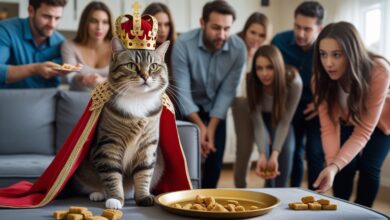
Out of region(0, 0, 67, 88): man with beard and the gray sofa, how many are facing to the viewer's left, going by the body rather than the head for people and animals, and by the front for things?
0

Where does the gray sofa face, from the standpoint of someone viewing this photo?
facing the viewer

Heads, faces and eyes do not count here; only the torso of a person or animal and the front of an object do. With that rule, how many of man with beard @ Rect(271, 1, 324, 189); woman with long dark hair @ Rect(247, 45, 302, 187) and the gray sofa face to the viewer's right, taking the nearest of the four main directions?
0

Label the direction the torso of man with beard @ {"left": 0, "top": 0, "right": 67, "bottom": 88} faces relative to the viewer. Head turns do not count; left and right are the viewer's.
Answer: facing the viewer and to the right of the viewer

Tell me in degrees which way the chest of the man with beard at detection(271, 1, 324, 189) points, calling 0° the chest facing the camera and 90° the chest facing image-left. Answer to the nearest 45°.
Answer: approximately 45°

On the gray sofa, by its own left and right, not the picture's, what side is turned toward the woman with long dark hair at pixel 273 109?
left

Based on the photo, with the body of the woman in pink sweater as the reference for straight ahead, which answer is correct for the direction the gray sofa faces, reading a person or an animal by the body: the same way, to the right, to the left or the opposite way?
to the left

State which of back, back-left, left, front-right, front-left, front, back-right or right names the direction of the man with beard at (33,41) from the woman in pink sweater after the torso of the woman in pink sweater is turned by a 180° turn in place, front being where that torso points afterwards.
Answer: back-left

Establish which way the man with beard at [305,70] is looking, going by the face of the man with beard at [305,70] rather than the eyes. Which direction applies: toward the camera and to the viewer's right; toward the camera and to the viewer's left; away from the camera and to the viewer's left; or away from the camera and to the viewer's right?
toward the camera and to the viewer's left

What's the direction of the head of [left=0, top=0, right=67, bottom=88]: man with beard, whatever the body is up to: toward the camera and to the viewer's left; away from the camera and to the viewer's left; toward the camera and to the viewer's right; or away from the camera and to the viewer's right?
toward the camera and to the viewer's right

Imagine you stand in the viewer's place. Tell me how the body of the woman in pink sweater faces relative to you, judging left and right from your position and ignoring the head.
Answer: facing the viewer and to the left of the viewer

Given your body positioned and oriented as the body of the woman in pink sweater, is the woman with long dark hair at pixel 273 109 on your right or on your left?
on your right

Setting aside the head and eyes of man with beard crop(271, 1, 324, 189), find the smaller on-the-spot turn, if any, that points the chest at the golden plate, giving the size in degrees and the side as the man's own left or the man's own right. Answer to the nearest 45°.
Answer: approximately 45° to the man's own left

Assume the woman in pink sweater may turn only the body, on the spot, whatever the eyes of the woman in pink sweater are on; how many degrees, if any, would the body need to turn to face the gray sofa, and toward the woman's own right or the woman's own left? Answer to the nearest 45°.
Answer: approximately 45° to the woman's own right

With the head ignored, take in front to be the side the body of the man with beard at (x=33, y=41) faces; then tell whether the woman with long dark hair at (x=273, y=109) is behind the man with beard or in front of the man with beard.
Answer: in front
